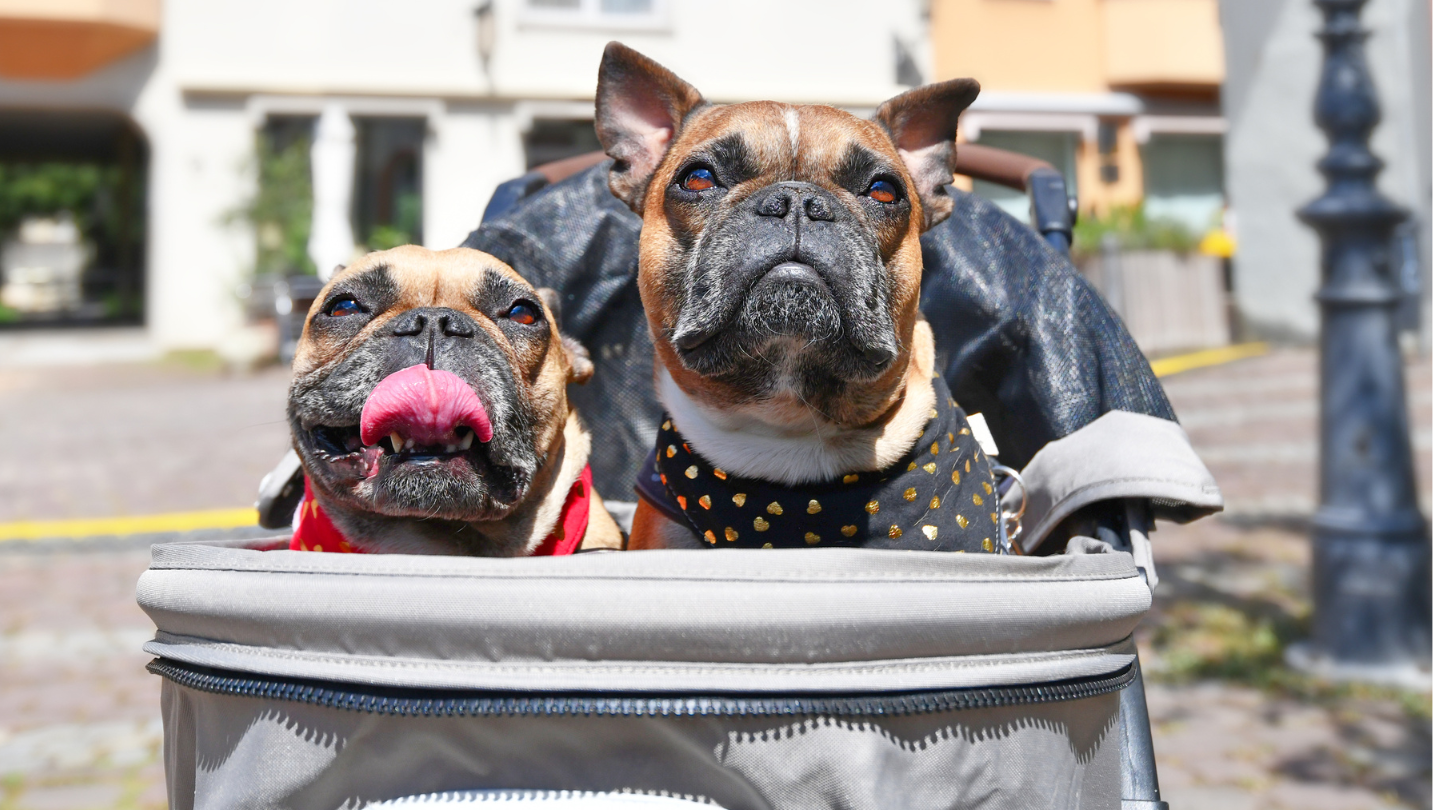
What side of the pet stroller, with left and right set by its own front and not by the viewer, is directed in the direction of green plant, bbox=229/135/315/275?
back

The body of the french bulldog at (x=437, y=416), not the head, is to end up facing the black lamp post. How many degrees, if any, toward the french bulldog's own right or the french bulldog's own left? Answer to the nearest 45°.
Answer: approximately 135° to the french bulldog's own left

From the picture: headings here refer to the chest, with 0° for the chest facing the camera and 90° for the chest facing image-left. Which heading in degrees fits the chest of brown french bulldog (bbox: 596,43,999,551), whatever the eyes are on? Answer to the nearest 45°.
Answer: approximately 0°
